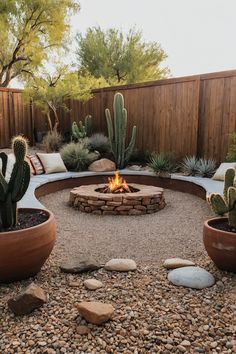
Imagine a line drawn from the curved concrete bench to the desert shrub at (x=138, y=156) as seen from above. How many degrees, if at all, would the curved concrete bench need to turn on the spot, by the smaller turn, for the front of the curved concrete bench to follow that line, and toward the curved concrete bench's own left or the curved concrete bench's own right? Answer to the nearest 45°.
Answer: approximately 180°

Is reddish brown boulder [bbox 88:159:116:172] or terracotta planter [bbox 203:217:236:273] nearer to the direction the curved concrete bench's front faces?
the terracotta planter

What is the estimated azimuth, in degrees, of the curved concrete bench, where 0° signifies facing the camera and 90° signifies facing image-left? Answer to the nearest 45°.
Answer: approximately 0°

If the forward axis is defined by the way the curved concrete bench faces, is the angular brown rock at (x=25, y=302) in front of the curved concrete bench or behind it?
in front

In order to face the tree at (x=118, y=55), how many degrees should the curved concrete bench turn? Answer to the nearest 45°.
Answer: approximately 180°

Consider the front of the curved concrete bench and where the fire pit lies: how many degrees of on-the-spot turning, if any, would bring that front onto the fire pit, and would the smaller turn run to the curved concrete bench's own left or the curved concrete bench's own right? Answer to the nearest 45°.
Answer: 0° — it already faces it

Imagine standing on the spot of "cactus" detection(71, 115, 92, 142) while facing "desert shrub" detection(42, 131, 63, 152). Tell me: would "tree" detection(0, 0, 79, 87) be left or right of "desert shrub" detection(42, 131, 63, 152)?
right

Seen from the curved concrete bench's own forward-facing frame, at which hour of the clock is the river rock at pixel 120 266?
The river rock is roughly at 12 o'clock from the curved concrete bench.

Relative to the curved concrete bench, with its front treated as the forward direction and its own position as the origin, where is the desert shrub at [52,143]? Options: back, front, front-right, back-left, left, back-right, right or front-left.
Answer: back-right

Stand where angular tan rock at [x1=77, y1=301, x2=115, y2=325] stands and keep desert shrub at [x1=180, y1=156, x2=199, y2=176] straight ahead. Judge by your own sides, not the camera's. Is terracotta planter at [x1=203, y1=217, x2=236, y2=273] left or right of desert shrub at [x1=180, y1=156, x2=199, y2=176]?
right

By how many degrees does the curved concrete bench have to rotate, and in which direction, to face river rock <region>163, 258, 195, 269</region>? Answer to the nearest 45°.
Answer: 0° — it already faces it

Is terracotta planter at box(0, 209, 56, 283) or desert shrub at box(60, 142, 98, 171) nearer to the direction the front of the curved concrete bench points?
the terracotta planter

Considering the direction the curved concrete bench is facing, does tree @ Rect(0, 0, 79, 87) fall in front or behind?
behind

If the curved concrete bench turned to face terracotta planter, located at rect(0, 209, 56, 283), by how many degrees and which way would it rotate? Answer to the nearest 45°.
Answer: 0° — it already faces it

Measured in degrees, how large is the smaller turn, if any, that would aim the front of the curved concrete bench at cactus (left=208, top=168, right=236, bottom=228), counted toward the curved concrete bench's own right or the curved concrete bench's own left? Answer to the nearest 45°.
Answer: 0° — it already faces it
